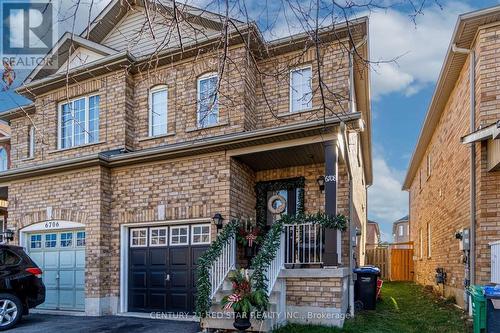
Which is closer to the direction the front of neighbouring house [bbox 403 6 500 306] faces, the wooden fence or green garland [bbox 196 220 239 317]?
the green garland

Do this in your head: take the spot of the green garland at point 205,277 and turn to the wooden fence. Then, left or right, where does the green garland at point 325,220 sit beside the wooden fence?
right

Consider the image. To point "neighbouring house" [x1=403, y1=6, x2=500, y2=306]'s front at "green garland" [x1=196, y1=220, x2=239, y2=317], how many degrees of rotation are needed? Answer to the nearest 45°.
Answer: approximately 45° to its right

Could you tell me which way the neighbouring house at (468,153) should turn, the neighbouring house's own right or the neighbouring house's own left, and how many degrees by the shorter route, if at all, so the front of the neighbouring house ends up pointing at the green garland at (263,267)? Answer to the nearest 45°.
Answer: approximately 45° to the neighbouring house's own right

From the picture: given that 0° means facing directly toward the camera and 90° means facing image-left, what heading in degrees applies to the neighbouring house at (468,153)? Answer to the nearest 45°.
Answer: approximately 0°

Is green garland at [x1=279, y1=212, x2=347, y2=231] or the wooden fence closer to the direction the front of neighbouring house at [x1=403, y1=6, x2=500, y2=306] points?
the green garland

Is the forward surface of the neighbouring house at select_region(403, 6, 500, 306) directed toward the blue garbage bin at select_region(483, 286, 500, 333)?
yes
